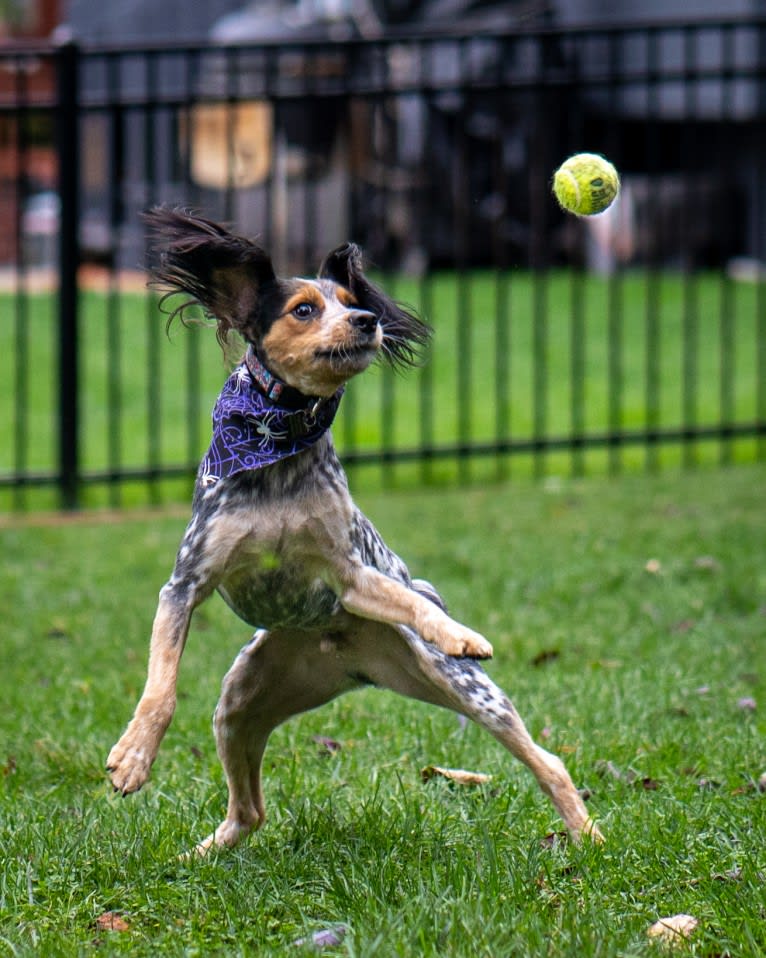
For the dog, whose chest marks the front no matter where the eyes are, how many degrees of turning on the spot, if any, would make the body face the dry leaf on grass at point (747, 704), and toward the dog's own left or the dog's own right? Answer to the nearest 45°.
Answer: approximately 135° to the dog's own left

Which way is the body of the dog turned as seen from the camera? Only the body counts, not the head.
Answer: toward the camera

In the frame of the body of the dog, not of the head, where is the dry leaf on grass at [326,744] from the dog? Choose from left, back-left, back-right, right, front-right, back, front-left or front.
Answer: back

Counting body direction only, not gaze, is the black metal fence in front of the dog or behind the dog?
behind
